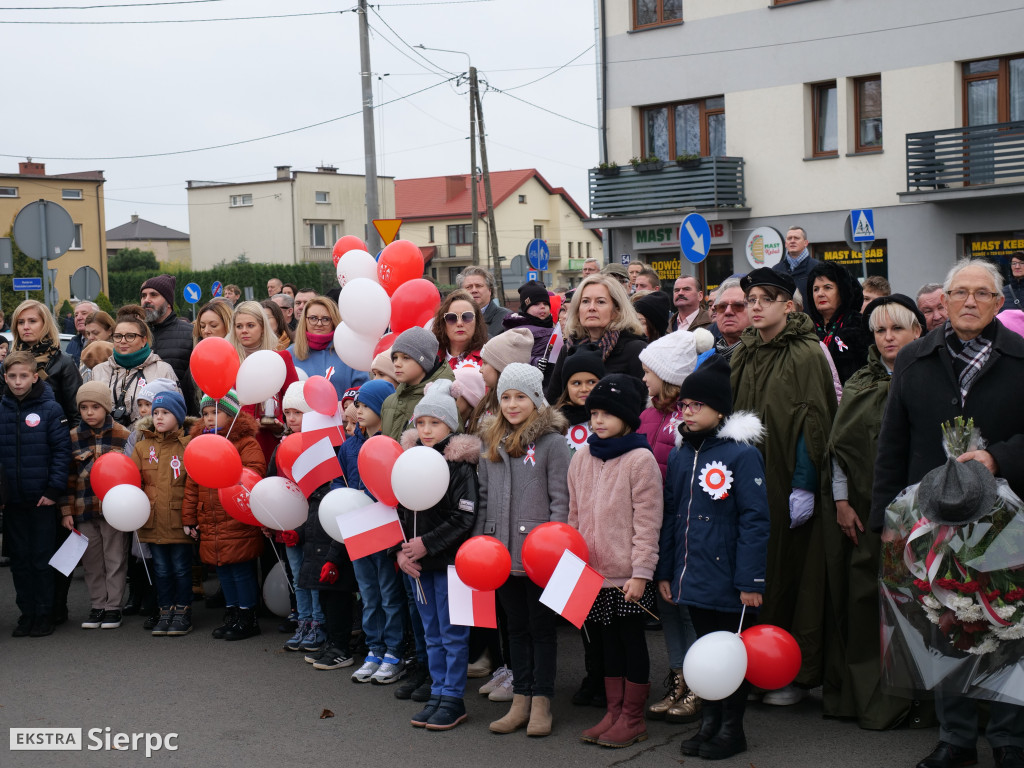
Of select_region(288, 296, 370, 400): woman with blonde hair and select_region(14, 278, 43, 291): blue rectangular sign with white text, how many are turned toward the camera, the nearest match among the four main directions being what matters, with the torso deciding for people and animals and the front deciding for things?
2

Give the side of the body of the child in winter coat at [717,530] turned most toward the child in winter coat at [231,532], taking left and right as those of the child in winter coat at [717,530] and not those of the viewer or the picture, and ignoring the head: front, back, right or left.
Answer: right

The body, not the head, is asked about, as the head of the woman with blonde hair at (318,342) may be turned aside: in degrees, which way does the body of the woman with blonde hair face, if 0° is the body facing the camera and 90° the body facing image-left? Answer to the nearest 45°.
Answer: approximately 0°

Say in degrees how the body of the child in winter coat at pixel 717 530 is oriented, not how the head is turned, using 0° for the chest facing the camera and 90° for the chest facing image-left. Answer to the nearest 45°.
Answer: approximately 45°

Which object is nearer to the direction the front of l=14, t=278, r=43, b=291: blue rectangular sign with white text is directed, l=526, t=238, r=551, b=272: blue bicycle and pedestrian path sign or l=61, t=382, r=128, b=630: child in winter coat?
the child in winter coat
